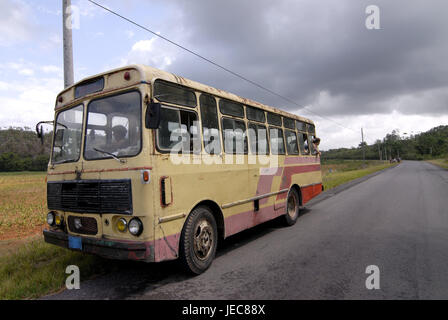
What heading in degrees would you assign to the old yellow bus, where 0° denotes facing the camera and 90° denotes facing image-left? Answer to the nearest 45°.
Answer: approximately 45°

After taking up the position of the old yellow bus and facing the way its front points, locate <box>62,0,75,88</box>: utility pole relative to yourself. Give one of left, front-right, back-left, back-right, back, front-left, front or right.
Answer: right
